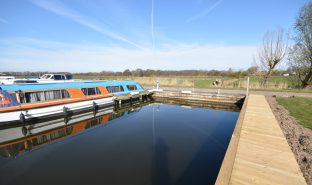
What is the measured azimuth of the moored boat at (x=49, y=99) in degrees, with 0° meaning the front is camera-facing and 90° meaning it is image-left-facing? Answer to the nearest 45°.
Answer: approximately 225°

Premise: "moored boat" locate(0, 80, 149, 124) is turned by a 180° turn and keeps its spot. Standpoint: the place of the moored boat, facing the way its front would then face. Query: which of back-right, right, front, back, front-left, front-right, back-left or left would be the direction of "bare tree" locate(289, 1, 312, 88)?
back-left

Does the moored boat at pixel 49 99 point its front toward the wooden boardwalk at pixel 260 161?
no
